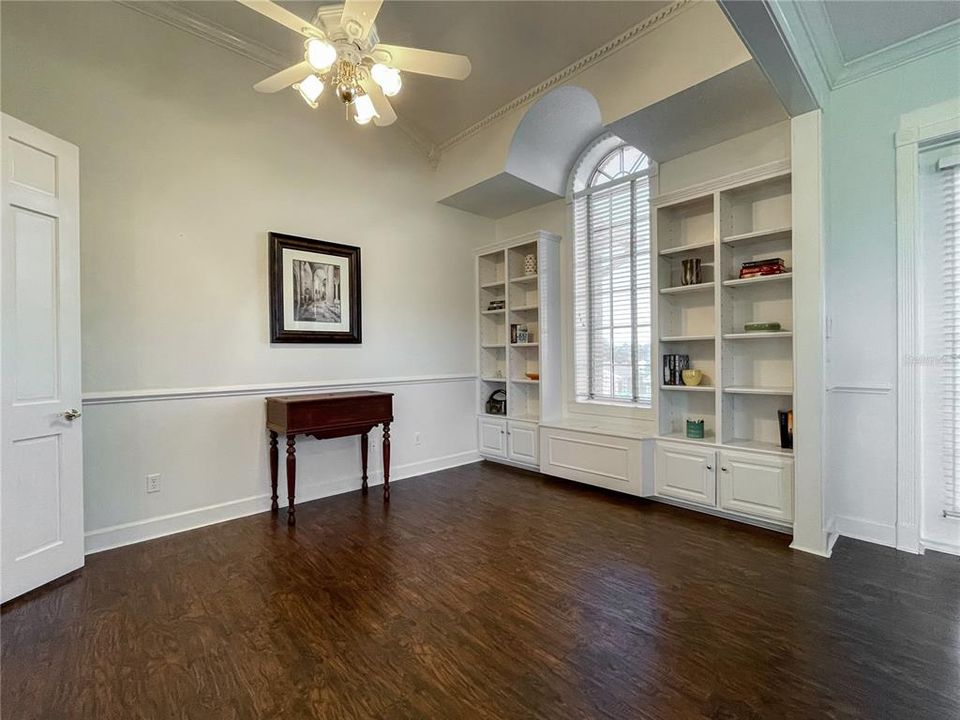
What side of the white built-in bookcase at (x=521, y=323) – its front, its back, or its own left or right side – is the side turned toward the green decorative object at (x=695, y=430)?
left

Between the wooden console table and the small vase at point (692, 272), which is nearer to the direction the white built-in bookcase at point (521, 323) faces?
the wooden console table

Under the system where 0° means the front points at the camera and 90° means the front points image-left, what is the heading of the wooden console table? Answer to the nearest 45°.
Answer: approximately 315°

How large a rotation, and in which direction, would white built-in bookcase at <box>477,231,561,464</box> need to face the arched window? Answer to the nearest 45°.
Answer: approximately 90° to its left

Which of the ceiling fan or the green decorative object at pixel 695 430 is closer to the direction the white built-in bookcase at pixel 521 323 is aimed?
the ceiling fan

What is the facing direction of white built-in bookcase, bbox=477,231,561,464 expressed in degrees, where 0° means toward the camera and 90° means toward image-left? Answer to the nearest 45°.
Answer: approximately 45°

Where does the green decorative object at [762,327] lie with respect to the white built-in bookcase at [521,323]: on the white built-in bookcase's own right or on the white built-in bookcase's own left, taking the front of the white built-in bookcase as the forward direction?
on the white built-in bookcase's own left

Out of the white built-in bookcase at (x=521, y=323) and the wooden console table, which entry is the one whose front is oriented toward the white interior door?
the white built-in bookcase
